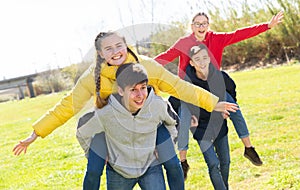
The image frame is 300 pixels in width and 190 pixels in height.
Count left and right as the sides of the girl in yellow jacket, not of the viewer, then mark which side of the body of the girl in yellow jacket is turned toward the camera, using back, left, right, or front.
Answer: front

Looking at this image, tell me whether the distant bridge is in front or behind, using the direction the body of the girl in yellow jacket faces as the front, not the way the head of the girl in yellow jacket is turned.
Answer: behind

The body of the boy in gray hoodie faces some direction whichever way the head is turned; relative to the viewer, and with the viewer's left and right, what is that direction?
facing the viewer

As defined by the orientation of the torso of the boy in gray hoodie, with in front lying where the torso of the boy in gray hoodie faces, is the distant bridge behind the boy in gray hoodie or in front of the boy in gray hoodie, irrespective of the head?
behind
